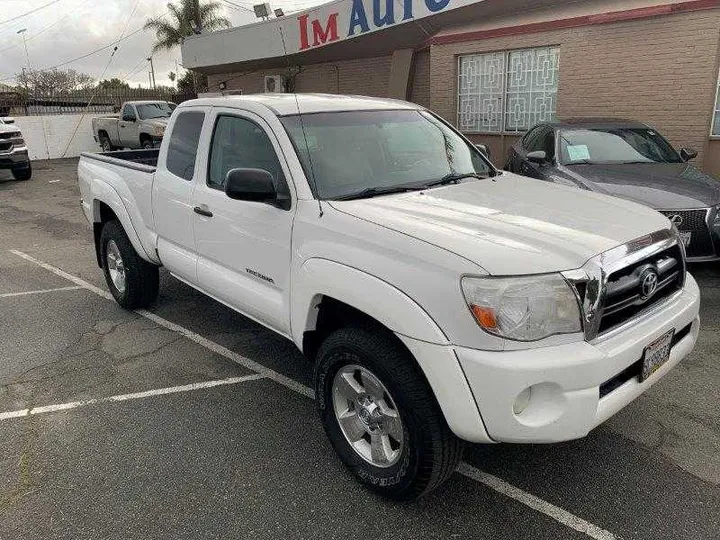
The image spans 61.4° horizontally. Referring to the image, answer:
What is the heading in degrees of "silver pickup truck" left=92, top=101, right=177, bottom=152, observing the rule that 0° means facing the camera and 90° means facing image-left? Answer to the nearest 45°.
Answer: approximately 315°

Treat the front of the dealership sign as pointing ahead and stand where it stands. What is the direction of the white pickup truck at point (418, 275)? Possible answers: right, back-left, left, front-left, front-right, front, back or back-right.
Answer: front-left

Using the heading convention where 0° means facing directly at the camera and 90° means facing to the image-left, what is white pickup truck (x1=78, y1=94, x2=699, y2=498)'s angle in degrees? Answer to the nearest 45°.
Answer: approximately 315°

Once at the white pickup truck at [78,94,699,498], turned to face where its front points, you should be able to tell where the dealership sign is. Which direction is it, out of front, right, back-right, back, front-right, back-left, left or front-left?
back-left

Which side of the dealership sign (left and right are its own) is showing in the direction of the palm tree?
right

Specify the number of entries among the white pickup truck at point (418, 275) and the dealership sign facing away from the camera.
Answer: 0

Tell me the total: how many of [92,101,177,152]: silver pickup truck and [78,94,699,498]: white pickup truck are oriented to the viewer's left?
0

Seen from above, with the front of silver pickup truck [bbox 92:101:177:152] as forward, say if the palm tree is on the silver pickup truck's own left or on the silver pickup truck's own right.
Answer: on the silver pickup truck's own left

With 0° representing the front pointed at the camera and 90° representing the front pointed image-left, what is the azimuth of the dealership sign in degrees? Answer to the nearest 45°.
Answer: approximately 45°

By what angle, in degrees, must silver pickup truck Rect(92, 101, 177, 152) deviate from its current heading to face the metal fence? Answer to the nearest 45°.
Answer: approximately 135° to its left

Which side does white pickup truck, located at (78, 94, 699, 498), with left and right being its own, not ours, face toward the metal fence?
back

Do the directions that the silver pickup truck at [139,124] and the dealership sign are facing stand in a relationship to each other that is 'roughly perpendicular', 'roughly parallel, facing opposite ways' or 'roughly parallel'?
roughly perpendicular

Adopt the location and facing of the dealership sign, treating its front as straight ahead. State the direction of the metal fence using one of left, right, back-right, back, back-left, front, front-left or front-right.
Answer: right

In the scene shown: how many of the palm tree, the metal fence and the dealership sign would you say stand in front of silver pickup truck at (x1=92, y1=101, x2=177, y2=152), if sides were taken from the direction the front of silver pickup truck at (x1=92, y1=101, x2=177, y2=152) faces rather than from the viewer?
1
